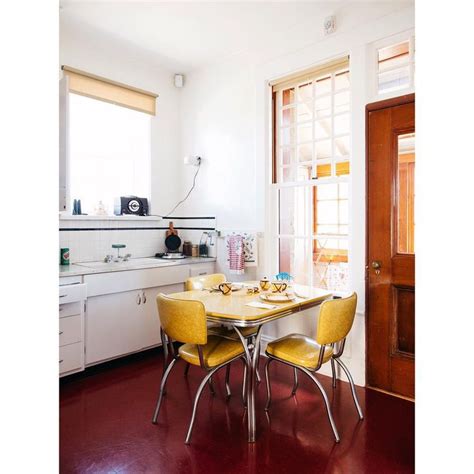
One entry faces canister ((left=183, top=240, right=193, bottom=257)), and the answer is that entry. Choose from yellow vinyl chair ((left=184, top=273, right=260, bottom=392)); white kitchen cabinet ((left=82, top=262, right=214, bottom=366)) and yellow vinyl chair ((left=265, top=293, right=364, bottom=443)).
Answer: yellow vinyl chair ((left=265, top=293, right=364, bottom=443))

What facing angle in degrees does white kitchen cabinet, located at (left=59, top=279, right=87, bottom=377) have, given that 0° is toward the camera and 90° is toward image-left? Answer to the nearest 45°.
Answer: approximately 315°

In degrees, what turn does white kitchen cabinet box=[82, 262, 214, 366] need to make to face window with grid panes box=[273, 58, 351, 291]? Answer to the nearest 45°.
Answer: approximately 45° to its left

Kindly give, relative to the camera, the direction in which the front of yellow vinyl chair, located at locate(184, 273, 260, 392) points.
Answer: facing the viewer and to the right of the viewer

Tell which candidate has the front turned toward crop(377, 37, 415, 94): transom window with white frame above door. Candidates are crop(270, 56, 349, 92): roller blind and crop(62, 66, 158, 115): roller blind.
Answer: crop(62, 66, 158, 115): roller blind

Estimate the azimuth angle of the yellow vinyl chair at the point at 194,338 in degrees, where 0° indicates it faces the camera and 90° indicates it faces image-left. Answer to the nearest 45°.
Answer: approximately 225°

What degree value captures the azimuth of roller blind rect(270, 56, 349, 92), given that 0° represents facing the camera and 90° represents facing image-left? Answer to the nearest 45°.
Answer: approximately 45°

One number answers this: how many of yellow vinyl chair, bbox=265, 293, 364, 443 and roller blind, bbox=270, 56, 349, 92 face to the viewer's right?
0

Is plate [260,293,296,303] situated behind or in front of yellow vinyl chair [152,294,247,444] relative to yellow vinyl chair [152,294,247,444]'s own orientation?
in front

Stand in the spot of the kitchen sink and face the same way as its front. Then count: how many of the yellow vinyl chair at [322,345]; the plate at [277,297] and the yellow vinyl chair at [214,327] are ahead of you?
3

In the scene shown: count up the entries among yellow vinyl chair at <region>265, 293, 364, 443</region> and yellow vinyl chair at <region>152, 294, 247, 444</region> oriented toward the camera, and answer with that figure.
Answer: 0

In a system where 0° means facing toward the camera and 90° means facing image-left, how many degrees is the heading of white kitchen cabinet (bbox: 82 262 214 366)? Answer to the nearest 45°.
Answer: approximately 315°
